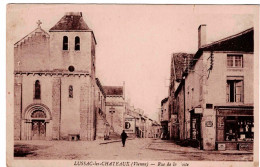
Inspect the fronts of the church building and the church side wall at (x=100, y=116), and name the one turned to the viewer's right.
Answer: the church side wall

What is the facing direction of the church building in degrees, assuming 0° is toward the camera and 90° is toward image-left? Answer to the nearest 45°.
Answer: approximately 0°

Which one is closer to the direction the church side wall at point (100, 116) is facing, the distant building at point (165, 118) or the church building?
the distant building

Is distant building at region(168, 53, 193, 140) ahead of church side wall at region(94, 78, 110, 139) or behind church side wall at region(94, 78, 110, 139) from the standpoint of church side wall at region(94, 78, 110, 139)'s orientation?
ahead

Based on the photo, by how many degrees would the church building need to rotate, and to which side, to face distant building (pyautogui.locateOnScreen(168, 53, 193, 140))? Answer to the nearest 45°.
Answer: approximately 90° to its left

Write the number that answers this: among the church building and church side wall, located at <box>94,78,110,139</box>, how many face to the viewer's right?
1

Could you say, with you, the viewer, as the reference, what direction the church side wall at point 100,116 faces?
facing to the right of the viewer

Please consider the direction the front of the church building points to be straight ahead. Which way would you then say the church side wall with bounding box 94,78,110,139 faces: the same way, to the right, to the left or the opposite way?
to the left
